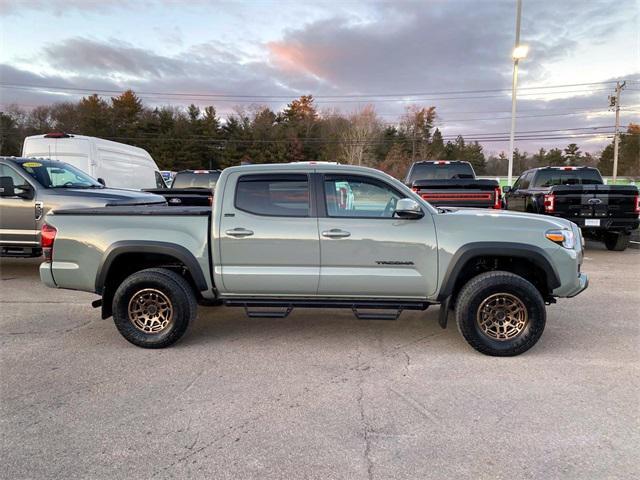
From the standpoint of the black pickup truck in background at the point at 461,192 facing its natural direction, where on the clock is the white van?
The white van is roughly at 9 o'clock from the black pickup truck in background.

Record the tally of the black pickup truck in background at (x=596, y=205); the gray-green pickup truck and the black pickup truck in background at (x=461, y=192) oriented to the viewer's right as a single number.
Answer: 1

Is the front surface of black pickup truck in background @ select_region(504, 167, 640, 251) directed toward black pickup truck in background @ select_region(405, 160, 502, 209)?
no

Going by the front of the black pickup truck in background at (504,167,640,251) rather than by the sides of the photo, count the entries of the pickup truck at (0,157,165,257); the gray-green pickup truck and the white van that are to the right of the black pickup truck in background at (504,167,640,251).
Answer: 0

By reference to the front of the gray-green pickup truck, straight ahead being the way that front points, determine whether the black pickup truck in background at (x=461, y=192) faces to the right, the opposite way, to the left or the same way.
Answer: to the left

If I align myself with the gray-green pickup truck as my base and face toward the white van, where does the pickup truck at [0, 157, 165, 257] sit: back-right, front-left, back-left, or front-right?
front-left

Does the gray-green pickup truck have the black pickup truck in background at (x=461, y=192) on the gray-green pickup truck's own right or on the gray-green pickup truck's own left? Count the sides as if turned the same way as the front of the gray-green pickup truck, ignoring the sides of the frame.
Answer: on the gray-green pickup truck's own left

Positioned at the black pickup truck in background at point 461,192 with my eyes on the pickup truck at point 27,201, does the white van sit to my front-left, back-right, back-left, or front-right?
front-right

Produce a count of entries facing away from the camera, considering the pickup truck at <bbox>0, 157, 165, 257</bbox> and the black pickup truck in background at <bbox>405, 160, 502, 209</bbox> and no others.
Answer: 1

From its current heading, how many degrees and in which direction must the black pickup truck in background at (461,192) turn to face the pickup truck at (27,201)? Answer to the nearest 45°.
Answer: approximately 135° to its left

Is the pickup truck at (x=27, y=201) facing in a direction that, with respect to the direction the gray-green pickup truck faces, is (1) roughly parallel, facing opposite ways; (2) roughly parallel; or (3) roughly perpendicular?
roughly parallel

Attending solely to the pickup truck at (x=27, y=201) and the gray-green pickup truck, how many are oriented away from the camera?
0

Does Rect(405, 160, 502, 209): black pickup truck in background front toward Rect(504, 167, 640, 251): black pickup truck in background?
no

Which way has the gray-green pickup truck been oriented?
to the viewer's right

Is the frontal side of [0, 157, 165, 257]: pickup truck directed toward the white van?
no

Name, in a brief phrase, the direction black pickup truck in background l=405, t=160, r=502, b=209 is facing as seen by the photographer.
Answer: facing away from the viewer

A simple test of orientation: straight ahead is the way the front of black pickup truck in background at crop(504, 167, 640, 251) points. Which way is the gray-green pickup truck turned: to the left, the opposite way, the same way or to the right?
to the right

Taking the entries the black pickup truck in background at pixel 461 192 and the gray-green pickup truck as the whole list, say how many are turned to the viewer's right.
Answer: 1

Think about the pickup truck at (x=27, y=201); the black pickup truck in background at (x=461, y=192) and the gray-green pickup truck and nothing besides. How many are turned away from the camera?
1
